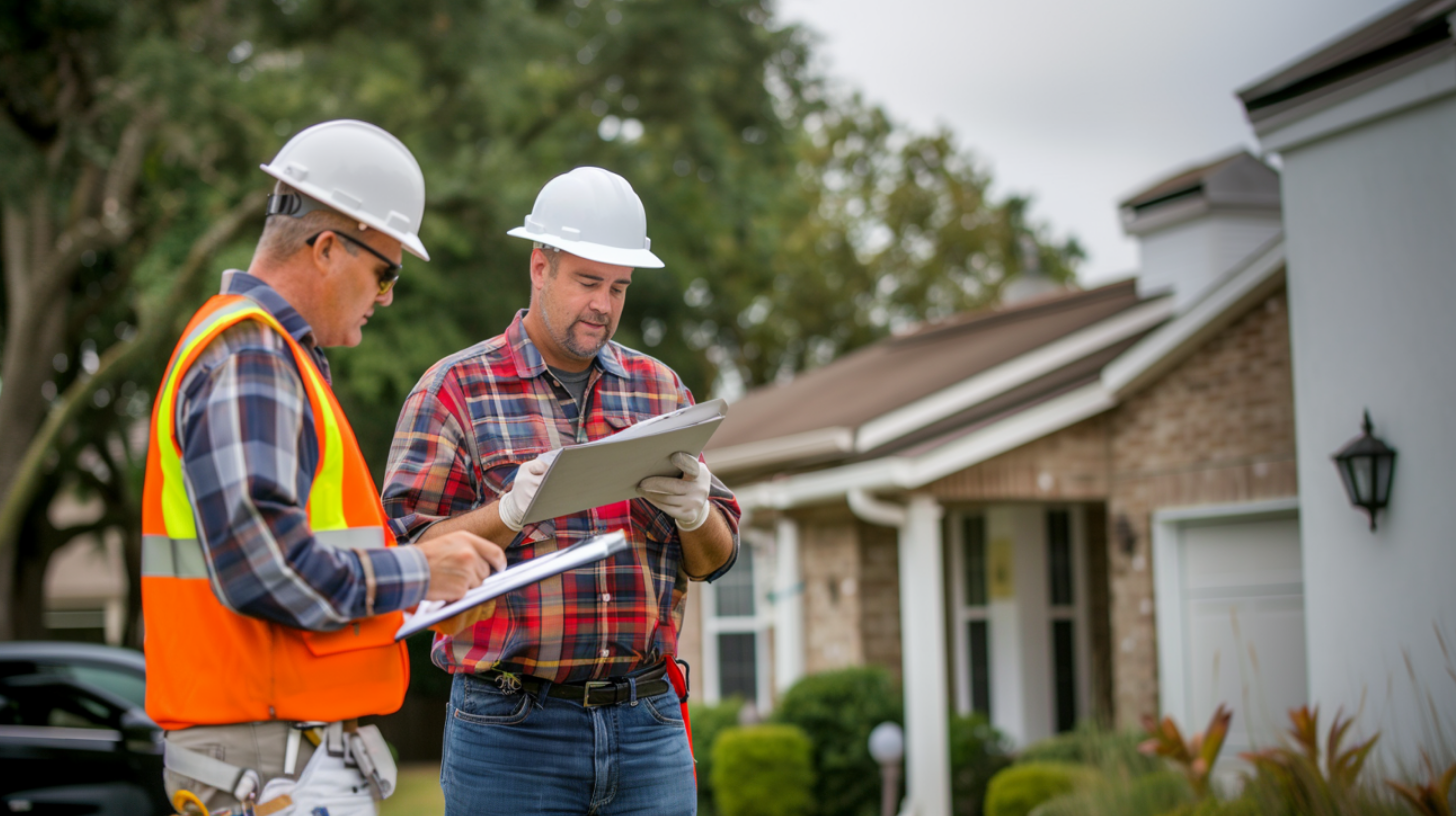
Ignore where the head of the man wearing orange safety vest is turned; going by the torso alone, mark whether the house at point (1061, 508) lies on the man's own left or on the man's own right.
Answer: on the man's own left

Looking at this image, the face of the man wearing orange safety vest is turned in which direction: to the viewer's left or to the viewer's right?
to the viewer's right

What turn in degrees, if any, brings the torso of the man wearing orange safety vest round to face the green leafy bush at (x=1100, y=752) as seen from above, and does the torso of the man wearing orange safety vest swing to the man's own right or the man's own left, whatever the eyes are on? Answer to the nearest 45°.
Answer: approximately 45° to the man's own left

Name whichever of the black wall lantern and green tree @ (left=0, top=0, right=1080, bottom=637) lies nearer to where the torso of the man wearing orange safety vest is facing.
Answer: the black wall lantern

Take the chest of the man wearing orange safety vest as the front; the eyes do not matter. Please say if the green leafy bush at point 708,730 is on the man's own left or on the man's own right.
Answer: on the man's own left

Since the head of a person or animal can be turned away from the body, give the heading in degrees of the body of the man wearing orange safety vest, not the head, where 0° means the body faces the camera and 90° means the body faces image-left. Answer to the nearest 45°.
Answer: approximately 270°

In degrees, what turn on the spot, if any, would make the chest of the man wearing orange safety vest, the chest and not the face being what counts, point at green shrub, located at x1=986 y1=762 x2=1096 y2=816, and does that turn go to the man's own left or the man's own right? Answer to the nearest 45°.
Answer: approximately 45° to the man's own left
